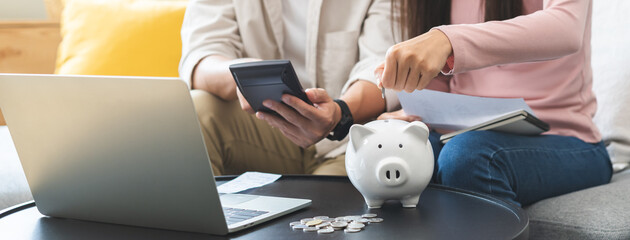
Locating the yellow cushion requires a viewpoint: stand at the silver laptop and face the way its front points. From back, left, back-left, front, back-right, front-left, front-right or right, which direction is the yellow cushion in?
front-left

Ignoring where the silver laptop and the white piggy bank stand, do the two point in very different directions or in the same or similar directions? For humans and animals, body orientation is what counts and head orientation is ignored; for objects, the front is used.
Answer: very different directions

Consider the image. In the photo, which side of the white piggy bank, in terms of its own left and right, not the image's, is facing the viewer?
front

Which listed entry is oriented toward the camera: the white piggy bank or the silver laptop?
the white piggy bank

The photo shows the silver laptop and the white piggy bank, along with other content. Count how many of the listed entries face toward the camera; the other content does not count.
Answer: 1

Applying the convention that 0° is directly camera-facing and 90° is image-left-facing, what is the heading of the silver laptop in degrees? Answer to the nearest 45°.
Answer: approximately 225°

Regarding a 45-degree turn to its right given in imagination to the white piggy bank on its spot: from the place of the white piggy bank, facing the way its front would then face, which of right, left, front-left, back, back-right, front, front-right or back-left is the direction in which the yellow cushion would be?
right

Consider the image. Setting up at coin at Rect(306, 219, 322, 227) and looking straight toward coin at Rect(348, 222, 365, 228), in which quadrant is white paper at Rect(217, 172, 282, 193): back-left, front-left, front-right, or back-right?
back-left
